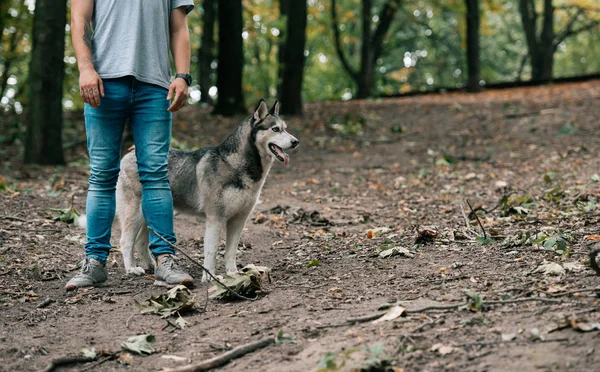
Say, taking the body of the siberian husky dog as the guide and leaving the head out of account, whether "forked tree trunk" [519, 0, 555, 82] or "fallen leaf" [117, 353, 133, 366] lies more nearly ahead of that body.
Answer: the forked tree trunk

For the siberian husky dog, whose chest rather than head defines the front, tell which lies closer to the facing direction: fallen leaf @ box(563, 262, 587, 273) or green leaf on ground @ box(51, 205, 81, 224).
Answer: the fallen leaf

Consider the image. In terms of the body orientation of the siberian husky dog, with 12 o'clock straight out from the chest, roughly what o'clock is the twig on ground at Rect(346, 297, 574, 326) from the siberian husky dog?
The twig on ground is roughly at 2 o'clock from the siberian husky dog.

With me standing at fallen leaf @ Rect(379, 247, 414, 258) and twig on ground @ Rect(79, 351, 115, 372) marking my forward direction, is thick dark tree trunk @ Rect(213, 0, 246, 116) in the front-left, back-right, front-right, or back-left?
back-right

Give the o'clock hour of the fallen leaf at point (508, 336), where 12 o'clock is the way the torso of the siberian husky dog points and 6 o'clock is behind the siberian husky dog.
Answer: The fallen leaf is roughly at 2 o'clock from the siberian husky dog.

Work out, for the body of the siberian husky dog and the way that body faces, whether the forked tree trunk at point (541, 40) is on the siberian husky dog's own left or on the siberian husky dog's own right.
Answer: on the siberian husky dog's own left

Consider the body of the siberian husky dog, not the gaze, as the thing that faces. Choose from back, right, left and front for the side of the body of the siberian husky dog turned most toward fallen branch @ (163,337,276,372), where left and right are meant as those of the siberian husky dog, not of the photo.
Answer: right

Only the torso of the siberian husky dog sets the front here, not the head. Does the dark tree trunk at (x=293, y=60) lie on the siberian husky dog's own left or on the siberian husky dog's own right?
on the siberian husky dog's own left

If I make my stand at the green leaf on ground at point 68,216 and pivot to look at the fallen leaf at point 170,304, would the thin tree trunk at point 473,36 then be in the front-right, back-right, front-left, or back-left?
back-left

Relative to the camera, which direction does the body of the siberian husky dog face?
to the viewer's right
